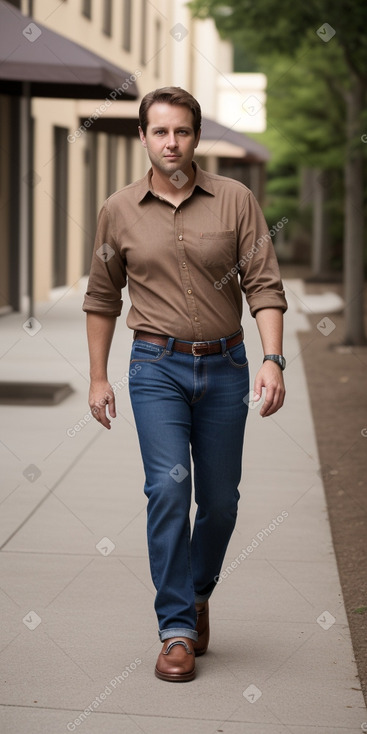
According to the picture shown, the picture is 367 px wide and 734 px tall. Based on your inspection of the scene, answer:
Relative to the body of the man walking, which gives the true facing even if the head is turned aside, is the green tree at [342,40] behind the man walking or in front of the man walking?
behind

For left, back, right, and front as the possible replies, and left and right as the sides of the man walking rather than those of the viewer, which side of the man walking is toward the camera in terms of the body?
front
